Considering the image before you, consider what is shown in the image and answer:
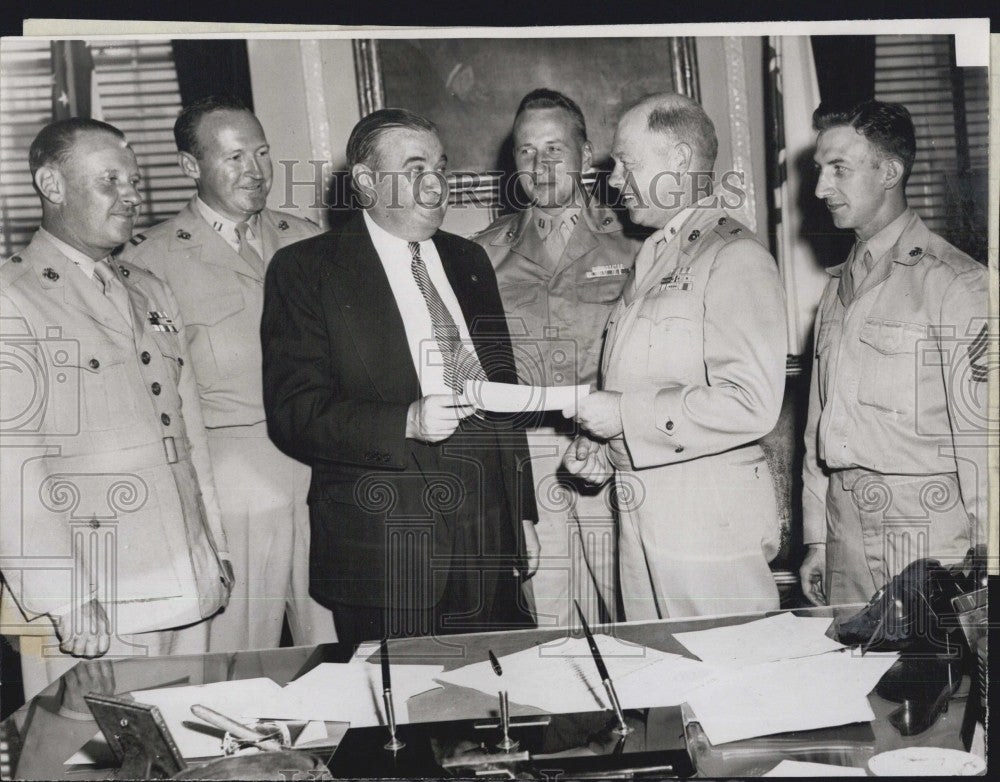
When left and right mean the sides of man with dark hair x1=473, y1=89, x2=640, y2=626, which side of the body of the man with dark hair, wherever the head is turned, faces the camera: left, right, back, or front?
front

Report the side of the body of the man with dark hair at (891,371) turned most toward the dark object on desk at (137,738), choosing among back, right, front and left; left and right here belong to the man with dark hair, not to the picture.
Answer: front

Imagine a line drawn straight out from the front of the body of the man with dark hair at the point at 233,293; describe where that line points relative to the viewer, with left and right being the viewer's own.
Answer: facing the viewer and to the right of the viewer

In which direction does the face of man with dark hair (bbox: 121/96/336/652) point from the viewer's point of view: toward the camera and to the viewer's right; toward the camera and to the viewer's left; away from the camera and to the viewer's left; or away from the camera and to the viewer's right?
toward the camera and to the viewer's right

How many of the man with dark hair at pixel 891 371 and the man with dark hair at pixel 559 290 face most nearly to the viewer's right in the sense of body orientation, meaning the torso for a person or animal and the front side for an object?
0

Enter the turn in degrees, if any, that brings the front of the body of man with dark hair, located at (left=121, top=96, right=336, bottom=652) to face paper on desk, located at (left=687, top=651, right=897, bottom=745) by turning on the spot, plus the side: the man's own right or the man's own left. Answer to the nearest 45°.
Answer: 0° — they already face it

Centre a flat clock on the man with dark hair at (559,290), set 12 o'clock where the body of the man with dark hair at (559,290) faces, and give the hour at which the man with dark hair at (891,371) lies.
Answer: the man with dark hair at (891,371) is roughly at 9 o'clock from the man with dark hair at (559,290).

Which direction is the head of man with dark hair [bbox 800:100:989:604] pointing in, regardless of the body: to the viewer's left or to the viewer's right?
to the viewer's left

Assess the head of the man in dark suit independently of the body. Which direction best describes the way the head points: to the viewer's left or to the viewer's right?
to the viewer's right

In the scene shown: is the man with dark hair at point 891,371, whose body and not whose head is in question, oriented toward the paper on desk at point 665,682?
yes

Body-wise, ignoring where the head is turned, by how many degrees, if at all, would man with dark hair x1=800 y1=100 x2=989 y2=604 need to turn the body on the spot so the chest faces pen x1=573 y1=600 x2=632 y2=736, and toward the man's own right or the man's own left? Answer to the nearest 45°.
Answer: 0° — they already face it

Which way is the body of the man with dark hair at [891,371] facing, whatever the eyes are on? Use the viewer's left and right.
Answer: facing the viewer and to the left of the viewer

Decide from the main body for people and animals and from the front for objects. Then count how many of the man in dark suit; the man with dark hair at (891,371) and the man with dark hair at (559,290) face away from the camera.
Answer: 0

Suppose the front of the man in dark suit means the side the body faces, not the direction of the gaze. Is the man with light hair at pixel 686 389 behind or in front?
in front

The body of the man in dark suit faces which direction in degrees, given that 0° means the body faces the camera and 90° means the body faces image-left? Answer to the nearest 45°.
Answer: approximately 315°
